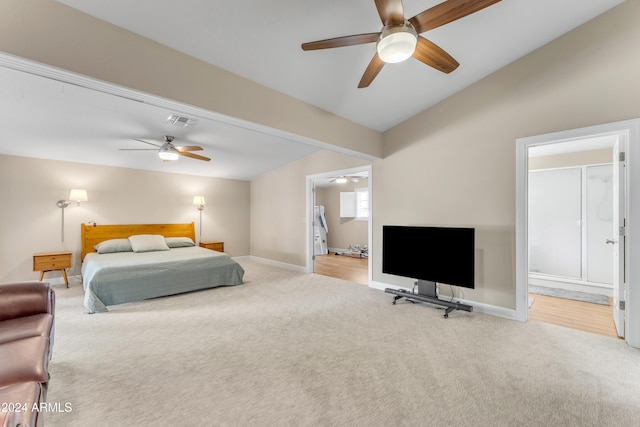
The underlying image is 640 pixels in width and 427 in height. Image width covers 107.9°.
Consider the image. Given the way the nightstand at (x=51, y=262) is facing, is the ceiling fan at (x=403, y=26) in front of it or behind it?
in front

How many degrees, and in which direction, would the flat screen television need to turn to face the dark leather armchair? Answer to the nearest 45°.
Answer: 0° — it already faces it

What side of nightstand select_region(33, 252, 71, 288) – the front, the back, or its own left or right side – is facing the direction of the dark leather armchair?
front

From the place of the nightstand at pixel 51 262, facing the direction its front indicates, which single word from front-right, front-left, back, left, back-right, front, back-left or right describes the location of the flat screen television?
front-left

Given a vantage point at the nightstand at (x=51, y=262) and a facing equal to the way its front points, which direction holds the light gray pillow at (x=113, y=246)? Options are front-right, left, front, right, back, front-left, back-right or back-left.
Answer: left

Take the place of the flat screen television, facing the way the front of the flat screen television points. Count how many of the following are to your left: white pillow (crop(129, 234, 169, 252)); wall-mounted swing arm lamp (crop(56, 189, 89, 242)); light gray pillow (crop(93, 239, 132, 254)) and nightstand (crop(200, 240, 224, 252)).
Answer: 0

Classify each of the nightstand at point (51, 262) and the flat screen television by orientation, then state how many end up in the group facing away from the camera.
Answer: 0

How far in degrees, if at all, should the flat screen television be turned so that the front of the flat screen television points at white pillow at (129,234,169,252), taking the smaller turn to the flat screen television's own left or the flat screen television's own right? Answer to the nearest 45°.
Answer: approximately 45° to the flat screen television's own right

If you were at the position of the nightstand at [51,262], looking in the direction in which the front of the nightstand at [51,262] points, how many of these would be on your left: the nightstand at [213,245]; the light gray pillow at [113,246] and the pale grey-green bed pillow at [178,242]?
3

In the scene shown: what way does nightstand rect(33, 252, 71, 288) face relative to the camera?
toward the camera

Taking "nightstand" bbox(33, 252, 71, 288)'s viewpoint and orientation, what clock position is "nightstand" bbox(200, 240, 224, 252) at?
"nightstand" bbox(200, 240, 224, 252) is roughly at 9 o'clock from "nightstand" bbox(33, 252, 71, 288).

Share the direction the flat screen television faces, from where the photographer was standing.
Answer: facing the viewer and to the left of the viewer

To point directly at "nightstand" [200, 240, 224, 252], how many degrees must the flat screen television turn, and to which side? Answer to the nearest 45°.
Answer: approximately 45° to its right

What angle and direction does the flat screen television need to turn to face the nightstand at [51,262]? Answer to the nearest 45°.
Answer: approximately 45° to its right

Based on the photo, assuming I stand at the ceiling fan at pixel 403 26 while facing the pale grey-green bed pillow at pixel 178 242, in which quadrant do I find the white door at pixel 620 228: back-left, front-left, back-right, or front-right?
back-right

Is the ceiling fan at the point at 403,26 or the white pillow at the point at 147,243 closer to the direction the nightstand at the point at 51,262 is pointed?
the ceiling fan

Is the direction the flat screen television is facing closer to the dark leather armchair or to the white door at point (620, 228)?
the dark leather armchair
